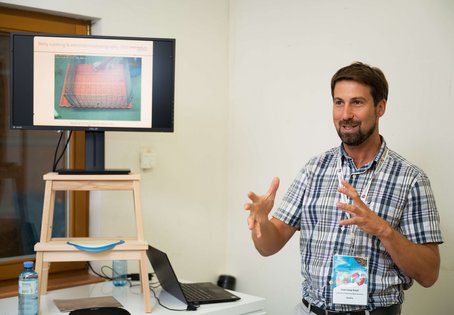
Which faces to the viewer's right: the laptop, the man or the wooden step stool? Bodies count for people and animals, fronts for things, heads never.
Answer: the laptop

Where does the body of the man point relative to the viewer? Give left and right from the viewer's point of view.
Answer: facing the viewer and to the left of the viewer

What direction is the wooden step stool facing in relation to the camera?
toward the camera

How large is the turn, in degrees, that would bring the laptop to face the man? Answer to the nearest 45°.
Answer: approximately 45° to its right

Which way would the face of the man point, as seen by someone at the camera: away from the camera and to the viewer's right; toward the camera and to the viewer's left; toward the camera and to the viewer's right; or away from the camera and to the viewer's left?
toward the camera and to the viewer's left

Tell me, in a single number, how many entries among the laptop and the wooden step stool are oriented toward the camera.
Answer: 1

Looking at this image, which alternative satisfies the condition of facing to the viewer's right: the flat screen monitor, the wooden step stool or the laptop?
the laptop

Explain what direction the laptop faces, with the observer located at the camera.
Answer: facing to the right of the viewer

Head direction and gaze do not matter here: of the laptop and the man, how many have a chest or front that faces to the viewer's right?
1

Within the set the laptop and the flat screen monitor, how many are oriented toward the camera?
1

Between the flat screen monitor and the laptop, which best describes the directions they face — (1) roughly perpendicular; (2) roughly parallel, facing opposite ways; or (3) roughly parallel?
roughly perpendicular

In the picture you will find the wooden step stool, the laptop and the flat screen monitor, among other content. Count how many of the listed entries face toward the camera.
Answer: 2
